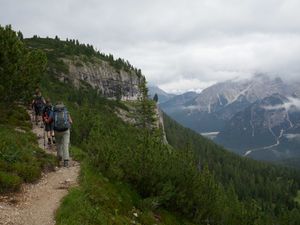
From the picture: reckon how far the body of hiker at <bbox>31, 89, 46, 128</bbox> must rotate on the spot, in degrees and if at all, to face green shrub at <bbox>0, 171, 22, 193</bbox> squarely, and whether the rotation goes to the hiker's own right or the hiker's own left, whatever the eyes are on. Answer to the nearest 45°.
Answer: approximately 180°

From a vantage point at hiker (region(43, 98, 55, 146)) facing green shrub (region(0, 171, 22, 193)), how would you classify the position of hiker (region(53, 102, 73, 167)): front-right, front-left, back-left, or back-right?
front-left

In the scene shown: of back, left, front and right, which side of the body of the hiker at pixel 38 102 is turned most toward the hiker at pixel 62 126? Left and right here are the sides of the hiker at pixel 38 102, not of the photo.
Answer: back

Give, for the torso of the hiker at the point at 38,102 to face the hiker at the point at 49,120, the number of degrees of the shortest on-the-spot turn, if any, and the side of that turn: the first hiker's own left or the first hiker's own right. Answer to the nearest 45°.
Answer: approximately 180°

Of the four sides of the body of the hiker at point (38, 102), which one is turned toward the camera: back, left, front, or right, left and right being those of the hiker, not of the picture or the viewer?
back

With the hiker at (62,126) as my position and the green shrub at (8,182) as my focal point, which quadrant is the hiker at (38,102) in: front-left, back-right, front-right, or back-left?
back-right

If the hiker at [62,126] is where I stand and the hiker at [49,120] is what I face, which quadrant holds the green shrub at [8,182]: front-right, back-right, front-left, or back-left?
back-left
